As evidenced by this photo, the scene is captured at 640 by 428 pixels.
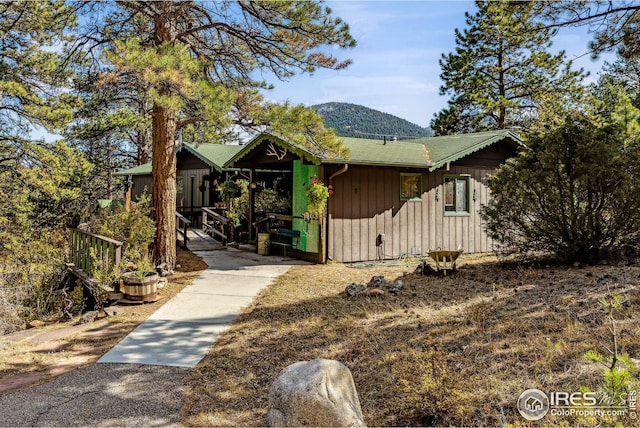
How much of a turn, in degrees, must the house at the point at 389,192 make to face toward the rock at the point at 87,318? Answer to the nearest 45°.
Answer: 0° — it already faces it

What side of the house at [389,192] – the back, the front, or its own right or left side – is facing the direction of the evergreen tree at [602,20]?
left

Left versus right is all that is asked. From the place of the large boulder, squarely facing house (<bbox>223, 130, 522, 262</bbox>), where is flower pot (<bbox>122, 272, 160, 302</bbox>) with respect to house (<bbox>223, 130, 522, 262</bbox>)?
left

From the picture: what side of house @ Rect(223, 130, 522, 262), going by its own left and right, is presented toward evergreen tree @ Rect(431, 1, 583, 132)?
back

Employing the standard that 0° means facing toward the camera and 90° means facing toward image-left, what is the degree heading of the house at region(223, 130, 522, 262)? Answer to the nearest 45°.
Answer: approximately 45°

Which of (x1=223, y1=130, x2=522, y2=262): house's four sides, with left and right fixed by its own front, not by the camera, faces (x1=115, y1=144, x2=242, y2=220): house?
right

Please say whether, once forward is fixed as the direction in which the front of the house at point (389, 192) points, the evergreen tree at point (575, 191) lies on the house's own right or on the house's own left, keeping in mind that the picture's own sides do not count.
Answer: on the house's own left
